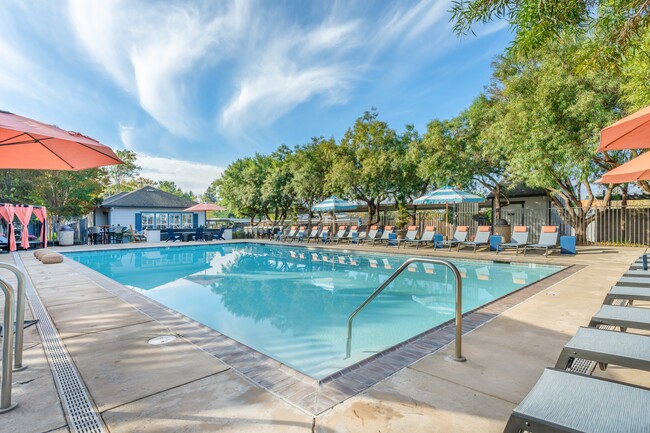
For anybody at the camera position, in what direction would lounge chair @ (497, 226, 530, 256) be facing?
facing the viewer and to the left of the viewer

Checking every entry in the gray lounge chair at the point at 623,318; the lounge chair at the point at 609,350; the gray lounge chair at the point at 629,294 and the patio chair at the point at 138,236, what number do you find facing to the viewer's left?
3

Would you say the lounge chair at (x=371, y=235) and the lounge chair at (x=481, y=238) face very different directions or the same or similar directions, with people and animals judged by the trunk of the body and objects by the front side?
same or similar directions

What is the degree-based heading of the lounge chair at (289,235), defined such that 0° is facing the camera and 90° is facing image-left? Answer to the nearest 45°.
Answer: approximately 45°

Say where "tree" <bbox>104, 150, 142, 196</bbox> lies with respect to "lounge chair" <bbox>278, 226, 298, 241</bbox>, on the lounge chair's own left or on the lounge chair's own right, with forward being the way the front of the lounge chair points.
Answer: on the lounge chair's own right

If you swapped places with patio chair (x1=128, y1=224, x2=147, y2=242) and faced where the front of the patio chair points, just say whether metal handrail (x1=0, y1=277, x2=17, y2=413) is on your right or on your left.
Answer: on your right

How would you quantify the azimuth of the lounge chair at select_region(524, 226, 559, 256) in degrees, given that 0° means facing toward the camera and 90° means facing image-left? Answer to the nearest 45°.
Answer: approximately 45°

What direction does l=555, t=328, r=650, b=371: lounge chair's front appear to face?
to the viewer's left

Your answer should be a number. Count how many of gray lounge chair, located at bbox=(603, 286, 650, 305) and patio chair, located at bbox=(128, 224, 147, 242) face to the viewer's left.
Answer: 1

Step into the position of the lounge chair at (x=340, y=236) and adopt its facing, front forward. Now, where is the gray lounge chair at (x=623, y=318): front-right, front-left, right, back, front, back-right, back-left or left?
front-left

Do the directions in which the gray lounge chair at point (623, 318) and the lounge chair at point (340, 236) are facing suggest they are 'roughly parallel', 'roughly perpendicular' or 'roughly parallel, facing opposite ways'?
roughly perpendicular

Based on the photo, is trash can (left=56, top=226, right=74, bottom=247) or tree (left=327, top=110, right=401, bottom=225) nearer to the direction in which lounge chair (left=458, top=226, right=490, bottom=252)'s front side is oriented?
the trash can

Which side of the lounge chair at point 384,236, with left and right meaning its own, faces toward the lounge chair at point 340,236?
right

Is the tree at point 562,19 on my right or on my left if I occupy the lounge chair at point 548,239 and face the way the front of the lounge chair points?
on my left

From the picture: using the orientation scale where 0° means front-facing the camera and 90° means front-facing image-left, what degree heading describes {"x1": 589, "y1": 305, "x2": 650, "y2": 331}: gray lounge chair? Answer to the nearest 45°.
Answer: approximately 90°

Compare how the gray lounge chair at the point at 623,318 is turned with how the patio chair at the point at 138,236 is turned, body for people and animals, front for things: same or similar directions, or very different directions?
very different directions
